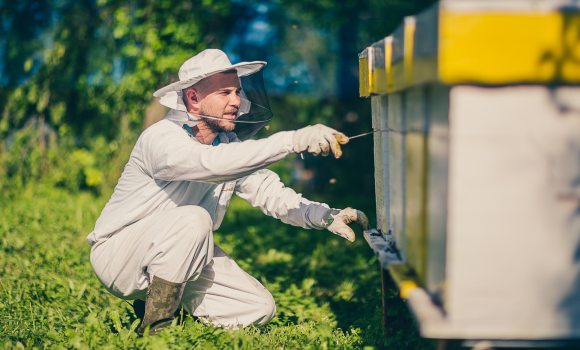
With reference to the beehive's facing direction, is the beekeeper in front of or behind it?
in front

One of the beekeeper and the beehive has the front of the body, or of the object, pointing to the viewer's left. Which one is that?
the beehive

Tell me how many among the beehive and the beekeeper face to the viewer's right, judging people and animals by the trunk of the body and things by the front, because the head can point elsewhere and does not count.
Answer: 1

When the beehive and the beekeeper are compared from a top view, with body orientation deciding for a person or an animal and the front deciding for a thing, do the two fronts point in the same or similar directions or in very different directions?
very different directions

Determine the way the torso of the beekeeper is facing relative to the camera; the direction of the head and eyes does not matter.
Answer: to the viewer's right

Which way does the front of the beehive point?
to the viewer's left

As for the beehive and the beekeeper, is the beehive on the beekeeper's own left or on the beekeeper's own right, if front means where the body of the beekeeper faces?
on the beekeeper's own right
